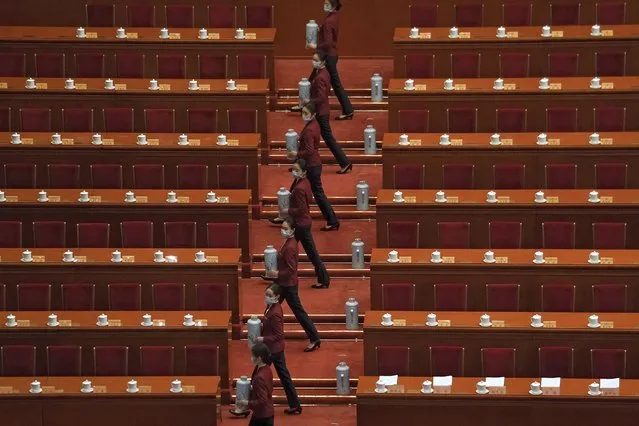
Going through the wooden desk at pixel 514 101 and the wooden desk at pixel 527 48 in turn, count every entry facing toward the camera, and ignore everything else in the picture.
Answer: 2

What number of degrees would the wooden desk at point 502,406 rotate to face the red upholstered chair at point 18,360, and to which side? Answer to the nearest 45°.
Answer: approximately 90° to its right

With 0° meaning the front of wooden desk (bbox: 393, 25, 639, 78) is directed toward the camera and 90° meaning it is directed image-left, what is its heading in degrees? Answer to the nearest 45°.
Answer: approximately 0°

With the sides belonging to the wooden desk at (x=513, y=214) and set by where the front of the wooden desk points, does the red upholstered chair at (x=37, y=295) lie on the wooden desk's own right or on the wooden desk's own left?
on the wooden desk's own right

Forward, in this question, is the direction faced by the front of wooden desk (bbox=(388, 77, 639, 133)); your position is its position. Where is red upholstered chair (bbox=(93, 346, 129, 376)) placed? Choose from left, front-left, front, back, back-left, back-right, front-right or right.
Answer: front-right
